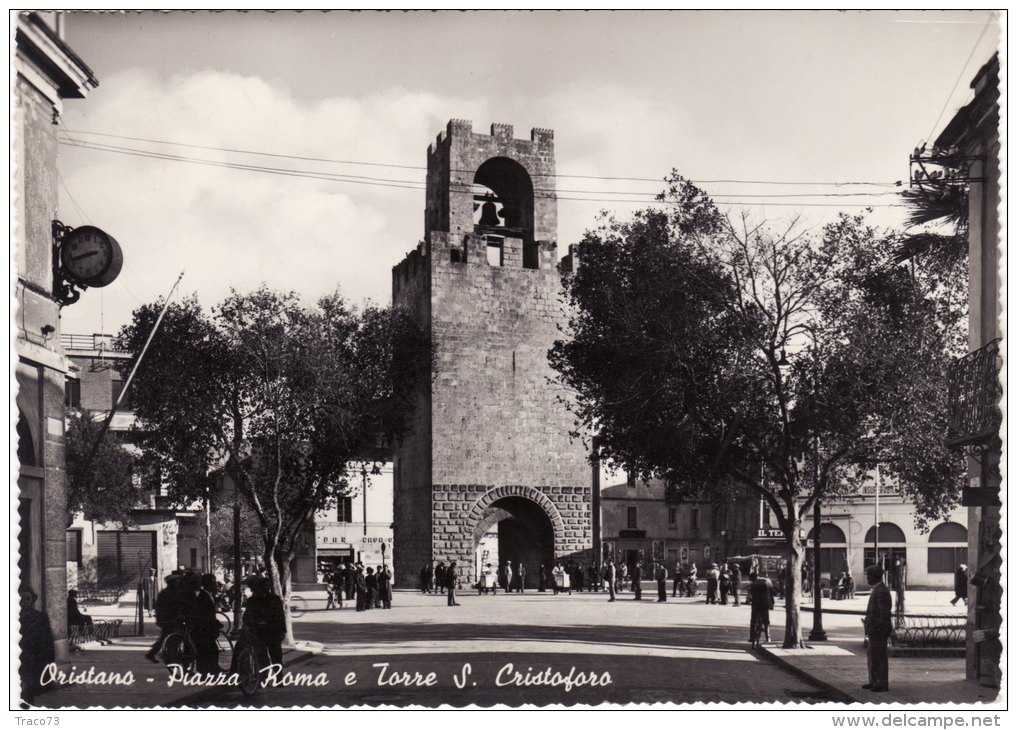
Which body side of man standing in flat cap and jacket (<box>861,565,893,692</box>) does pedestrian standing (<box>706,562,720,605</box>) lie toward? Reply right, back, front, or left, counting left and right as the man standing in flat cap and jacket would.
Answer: right

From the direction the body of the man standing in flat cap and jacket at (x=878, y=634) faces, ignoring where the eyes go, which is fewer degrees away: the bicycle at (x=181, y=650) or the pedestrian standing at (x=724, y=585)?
the bicycle

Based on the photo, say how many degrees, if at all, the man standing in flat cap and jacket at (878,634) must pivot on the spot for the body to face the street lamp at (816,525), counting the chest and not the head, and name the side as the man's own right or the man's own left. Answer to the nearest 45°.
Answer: approximately 90° to the man's own right

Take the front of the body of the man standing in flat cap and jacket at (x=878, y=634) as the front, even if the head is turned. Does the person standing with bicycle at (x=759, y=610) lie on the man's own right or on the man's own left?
on the man's own right

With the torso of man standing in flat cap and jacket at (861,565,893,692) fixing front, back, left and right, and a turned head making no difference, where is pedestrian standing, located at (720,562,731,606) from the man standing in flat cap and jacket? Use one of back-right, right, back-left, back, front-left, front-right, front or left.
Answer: right

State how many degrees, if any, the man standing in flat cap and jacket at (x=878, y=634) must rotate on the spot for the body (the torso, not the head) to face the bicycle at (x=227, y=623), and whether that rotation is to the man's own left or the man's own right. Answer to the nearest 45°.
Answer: approximately 45° to the man's own right
